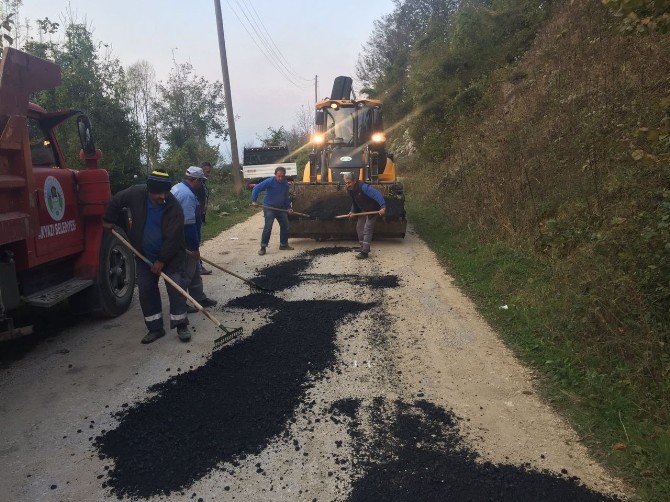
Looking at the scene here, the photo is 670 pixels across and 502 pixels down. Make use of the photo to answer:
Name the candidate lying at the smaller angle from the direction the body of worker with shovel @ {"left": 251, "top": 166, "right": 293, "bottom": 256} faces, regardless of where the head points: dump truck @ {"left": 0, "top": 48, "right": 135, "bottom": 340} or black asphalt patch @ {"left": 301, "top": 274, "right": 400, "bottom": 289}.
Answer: the black asphalt patch

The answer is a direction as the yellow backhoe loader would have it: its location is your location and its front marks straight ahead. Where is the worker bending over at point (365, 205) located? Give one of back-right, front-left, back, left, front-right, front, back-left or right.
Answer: front

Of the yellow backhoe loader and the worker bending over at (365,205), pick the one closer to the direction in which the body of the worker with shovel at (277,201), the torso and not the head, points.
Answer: the worker bending over

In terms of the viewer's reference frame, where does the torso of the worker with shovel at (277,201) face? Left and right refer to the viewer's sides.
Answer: facing the viewer and to the right of the viewer

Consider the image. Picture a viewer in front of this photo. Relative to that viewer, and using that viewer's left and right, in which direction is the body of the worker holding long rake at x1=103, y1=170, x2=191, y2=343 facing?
facing the viewer

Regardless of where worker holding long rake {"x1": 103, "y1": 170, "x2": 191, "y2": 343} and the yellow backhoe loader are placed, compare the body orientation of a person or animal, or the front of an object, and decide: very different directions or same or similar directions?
same or similar directions

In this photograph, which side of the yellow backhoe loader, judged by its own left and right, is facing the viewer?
front

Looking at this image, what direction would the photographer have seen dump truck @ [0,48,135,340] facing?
facing away from the viewer and to the right of the viewer

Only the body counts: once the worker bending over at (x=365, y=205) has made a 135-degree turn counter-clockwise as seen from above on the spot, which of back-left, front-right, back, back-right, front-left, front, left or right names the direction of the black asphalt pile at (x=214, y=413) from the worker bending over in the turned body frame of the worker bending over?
right

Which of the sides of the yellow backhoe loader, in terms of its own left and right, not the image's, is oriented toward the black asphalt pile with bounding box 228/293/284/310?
front

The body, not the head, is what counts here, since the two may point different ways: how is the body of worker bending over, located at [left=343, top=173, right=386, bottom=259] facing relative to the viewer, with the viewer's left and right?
facing the viewer and to the left of the viewer

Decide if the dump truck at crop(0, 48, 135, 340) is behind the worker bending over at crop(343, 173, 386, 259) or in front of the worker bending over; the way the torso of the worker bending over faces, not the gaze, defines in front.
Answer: in front

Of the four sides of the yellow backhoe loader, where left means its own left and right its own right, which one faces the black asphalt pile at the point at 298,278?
front

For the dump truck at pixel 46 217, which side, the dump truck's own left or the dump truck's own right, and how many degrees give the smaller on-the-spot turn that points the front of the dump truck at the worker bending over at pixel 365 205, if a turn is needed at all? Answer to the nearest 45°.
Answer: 0° — it already faces them

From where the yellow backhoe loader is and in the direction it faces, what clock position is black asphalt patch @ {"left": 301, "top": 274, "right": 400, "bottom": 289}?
The black asphalt patch is roughly at 12 o'clock from the yellow backhoe loader.

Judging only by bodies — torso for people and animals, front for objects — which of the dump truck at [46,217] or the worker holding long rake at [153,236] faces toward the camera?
the worker holding long rake

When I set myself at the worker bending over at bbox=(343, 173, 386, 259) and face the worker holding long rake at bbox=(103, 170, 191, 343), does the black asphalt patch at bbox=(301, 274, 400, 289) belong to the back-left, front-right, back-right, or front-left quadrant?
front-left

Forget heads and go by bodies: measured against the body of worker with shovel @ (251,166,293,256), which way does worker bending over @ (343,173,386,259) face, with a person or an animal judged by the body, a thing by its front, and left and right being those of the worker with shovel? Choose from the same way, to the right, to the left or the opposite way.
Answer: to the right
